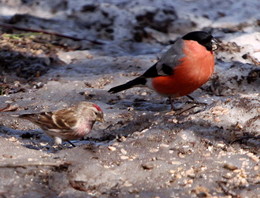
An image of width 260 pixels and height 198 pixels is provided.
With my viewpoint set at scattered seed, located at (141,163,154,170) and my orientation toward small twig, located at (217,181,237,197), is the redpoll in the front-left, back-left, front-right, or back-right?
back-left

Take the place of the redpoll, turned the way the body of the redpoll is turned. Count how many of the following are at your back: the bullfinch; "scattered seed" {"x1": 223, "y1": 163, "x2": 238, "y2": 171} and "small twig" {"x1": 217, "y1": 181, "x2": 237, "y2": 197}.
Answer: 0

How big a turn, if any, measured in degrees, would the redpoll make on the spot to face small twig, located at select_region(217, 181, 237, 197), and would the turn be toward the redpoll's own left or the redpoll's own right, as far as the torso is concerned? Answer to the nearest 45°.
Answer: approximately 45° to the redpoll's own right

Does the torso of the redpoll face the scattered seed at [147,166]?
no

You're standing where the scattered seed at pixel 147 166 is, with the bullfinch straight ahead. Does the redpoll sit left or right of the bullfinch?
left

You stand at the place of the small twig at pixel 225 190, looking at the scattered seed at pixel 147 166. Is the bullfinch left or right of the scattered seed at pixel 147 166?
right

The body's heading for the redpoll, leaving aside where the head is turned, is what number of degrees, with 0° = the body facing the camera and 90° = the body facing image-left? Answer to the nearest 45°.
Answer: approximately 270°

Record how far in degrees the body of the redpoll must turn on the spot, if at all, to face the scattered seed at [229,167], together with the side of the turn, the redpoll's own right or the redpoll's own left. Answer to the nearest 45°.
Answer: approximately 45° to the redpoll's own right

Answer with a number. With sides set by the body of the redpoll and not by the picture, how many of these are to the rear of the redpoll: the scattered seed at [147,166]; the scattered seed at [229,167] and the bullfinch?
0

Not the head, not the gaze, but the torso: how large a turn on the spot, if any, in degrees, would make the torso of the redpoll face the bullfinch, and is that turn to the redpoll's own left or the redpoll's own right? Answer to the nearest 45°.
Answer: approximately 45° to the redpoll's own left

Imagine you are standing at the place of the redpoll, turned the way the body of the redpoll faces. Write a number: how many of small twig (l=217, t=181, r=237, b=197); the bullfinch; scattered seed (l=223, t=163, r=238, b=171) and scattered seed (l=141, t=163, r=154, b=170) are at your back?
0

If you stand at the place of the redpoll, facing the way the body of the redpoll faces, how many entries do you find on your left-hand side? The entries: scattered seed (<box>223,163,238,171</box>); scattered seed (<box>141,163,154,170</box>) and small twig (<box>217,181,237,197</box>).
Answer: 0
